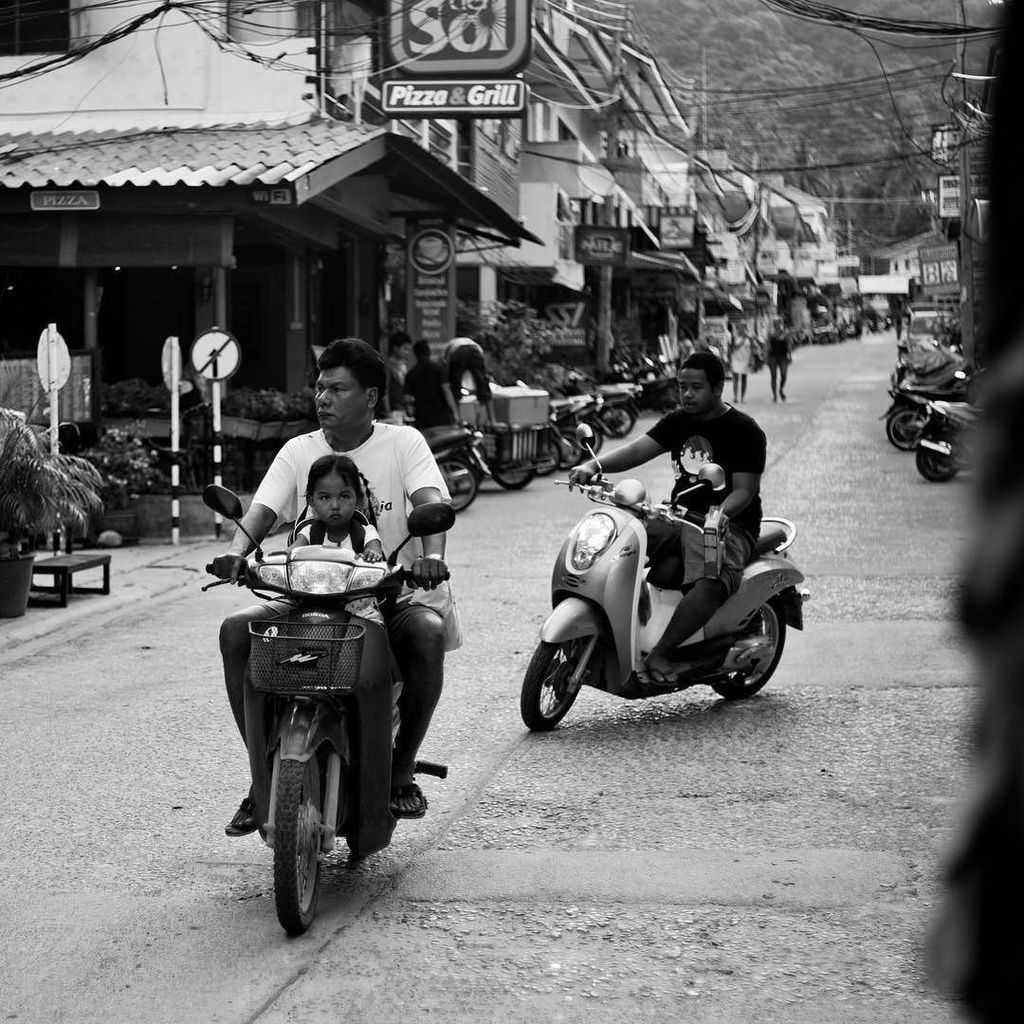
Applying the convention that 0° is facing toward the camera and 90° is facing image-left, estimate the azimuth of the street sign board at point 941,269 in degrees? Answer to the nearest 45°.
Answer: approximately 0°

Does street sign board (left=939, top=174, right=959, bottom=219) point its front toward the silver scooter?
yes

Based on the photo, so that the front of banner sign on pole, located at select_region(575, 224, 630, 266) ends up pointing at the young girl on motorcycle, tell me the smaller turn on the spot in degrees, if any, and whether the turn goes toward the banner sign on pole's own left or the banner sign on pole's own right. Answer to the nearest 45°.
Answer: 0° — it already faces them

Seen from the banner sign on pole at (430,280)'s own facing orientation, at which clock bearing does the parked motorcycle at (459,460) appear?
The parked motorcycle is roughly at 12 o'clock from the banner sign on pole.

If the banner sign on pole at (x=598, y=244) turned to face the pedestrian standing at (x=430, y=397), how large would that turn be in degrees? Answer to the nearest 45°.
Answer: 0° — it already faces them

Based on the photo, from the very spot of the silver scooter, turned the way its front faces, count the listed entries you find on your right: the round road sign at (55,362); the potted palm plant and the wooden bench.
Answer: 3

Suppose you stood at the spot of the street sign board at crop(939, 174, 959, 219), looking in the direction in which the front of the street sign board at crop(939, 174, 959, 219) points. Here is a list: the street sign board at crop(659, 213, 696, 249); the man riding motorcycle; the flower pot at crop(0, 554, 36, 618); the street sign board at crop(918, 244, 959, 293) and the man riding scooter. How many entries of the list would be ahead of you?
3

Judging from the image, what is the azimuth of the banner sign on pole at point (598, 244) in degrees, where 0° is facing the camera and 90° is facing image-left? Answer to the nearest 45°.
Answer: approximately 0°

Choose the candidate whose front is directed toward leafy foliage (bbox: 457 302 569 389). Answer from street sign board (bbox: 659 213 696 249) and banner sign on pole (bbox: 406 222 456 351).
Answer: the street sign board

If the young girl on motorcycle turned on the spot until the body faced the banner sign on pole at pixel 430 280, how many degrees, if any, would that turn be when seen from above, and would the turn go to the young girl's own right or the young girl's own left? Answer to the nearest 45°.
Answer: approximately 180°
